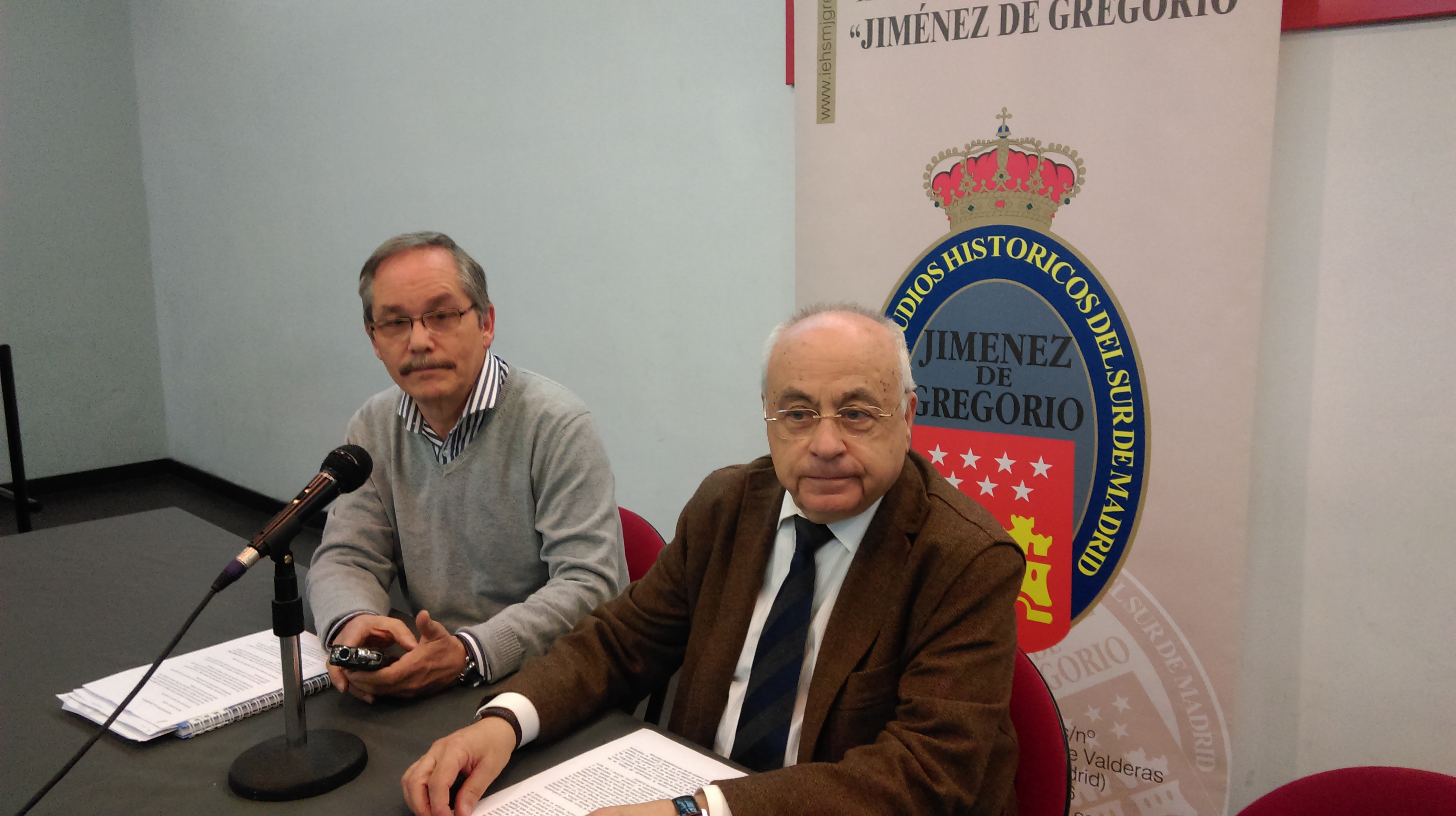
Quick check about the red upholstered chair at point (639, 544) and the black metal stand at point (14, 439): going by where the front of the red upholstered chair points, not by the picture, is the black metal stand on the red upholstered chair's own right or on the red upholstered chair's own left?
on the red upholstered chair's own right

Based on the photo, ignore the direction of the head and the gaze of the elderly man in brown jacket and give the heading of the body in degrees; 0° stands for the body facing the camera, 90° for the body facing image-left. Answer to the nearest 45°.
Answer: approximately 45°

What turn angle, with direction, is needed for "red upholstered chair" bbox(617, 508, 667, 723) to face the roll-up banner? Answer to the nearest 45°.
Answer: approximately 135° to its left

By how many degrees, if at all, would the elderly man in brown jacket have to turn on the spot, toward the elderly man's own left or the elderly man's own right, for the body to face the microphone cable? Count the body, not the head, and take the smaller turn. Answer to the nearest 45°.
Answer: approximately 45° to the elderly man's own right

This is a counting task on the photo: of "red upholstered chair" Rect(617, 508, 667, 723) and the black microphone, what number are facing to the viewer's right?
1

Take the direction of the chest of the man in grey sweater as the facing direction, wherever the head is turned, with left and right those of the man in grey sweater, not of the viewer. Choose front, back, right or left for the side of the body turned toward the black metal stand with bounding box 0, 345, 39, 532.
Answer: right

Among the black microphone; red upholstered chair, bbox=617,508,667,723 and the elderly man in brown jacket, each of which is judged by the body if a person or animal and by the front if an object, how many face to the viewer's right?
1

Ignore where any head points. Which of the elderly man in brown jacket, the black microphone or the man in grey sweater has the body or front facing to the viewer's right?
the black microphone

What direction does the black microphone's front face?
to the viewer's right

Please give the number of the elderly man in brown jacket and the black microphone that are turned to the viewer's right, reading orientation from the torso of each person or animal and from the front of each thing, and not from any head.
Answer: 1
